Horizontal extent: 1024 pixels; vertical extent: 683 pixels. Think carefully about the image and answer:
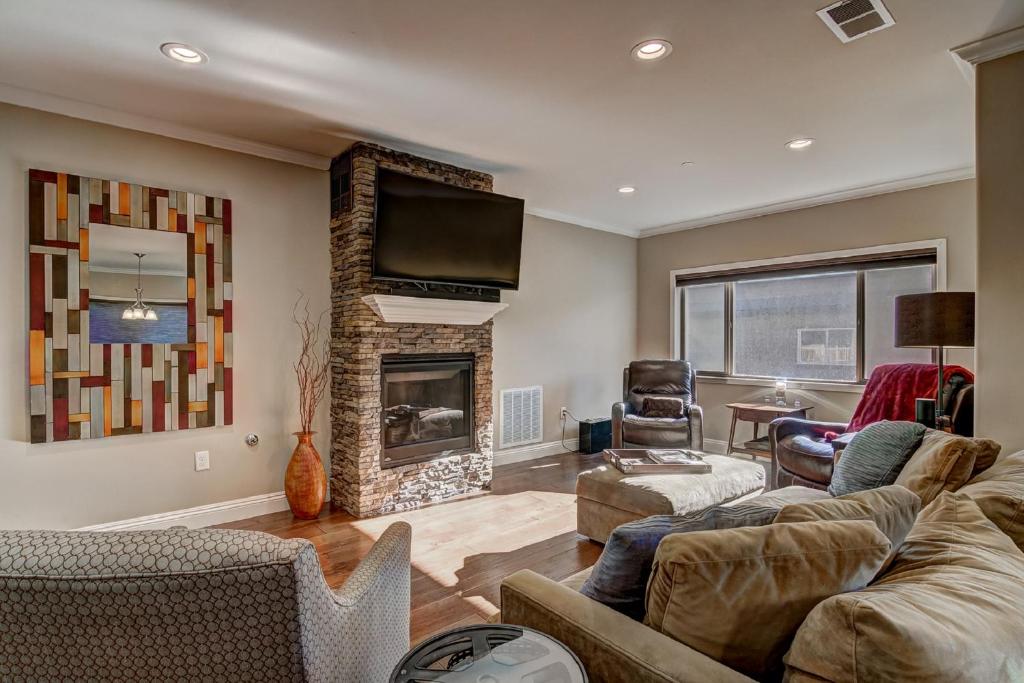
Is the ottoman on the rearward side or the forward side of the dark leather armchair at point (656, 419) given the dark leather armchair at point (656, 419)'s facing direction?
on the forward side

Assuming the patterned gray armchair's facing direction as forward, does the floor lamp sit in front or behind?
in front

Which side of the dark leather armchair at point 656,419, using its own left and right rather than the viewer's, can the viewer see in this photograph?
front

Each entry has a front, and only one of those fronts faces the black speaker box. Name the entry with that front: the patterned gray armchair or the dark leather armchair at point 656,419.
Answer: the patterned gray armchair

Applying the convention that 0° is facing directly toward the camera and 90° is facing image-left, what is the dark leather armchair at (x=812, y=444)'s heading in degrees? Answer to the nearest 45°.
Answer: approximately 45°

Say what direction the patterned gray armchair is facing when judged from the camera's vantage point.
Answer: facing away from the viewer and to the right of the viewer

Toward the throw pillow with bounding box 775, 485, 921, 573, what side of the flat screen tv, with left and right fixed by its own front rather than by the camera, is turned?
front

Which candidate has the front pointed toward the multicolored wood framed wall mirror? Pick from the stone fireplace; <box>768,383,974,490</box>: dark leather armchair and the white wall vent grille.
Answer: the dark leather armchair

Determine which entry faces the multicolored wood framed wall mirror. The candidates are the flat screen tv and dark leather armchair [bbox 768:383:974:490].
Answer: the dark leather armchair

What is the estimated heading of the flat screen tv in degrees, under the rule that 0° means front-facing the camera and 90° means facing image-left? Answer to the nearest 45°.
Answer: approximately 315°

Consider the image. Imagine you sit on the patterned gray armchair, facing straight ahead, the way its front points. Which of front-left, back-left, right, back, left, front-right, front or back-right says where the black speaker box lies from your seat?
front

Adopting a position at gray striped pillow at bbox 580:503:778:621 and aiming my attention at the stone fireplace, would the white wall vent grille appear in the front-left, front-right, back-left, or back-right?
front-right

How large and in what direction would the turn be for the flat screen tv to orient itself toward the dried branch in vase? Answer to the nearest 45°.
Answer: approximately 135° to its right

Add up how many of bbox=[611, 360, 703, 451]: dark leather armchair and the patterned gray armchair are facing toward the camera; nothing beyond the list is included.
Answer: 1

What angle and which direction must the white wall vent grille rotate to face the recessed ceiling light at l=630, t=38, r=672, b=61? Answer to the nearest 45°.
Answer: approximately 45° to its right

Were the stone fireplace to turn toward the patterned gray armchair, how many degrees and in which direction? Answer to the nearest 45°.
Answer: approximately 45° to its right

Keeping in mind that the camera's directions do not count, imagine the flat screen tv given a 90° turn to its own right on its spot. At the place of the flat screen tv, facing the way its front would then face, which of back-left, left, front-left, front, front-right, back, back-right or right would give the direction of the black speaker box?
back

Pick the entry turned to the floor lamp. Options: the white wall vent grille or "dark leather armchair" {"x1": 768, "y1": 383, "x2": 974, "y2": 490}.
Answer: the white wall vent grille

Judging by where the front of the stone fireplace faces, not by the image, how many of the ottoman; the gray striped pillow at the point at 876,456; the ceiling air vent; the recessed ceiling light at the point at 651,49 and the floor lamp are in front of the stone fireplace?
5

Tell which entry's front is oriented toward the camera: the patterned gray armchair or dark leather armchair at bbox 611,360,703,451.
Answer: the dark leather armchair

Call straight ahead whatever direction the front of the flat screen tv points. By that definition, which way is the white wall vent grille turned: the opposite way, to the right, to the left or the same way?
the same way
